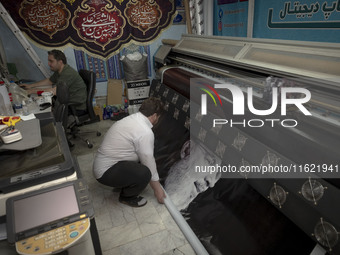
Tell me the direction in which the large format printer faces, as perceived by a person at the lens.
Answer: facing the viewer and to the left of the viewer

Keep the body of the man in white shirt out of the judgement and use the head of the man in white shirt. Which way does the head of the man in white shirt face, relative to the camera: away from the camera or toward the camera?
away from the camera

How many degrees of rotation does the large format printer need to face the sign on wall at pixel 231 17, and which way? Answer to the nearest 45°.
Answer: approximately 135° to its right

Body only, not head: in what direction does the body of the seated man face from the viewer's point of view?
to the viewer's left

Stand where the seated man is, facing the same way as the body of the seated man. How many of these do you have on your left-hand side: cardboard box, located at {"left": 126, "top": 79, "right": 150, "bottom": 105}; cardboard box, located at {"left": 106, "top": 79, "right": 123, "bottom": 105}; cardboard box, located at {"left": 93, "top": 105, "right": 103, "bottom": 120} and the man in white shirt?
1

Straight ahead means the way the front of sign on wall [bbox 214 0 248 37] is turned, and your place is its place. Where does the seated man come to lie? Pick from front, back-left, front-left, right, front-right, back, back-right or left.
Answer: front

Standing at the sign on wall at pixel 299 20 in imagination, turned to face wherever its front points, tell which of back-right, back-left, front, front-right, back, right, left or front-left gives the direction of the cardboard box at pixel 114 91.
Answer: front-right

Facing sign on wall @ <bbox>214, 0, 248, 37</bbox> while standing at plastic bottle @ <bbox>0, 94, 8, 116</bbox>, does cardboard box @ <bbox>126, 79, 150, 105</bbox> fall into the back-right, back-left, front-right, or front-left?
front-left

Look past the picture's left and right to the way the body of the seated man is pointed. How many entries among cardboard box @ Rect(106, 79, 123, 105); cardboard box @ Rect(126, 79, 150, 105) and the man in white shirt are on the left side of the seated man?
1

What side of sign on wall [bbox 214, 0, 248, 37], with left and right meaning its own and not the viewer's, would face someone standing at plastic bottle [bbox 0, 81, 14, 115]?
front

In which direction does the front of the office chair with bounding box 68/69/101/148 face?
to the viewer's left

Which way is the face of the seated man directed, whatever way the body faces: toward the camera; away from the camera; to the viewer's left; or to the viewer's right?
to the viewer's left
